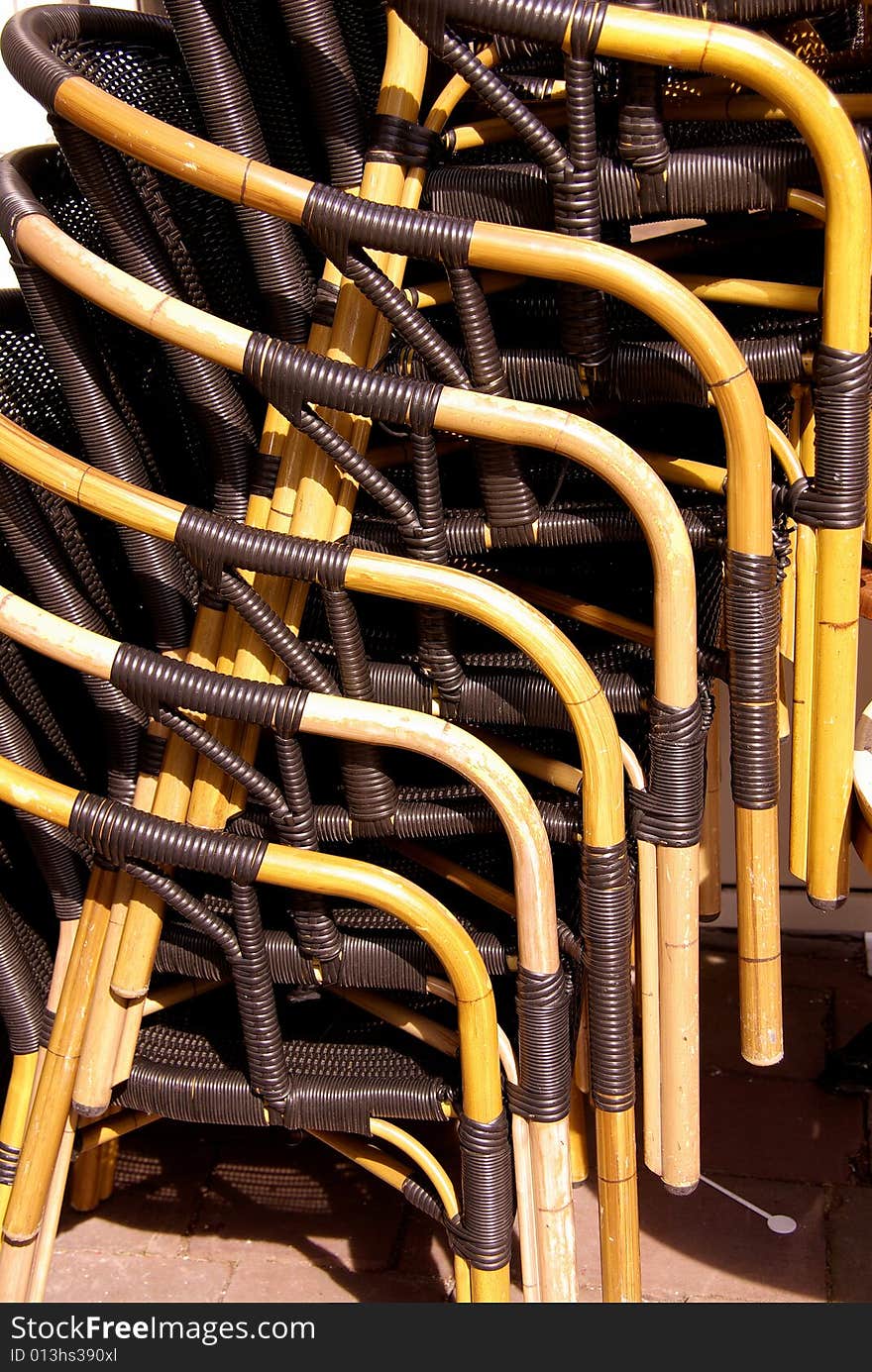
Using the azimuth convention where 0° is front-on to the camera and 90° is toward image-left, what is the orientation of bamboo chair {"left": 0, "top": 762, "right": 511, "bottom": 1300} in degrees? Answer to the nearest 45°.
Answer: approximately 270°
